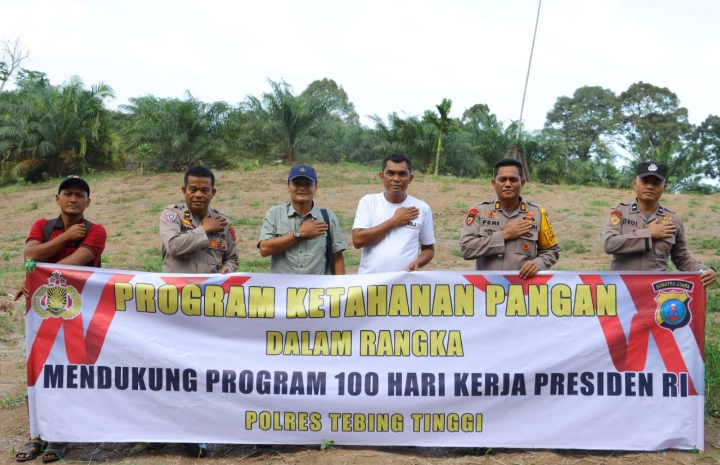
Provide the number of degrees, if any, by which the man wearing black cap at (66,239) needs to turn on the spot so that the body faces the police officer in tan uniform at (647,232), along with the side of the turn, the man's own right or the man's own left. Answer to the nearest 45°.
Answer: approximately 90° to the man's own left

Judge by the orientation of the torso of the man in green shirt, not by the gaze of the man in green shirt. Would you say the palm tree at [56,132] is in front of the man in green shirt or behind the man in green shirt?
behind

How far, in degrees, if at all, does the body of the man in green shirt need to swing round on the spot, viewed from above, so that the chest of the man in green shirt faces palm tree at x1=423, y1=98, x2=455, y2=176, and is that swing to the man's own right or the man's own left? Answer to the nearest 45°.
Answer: approximately 180°

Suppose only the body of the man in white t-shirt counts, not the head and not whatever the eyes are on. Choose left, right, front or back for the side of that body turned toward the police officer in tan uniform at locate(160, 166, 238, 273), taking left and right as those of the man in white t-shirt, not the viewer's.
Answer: right

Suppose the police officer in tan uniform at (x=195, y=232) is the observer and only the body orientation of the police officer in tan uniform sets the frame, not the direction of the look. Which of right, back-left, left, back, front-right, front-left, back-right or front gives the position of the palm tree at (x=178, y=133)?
back

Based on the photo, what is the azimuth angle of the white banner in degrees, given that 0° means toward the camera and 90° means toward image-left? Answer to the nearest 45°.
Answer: approximately 0°
